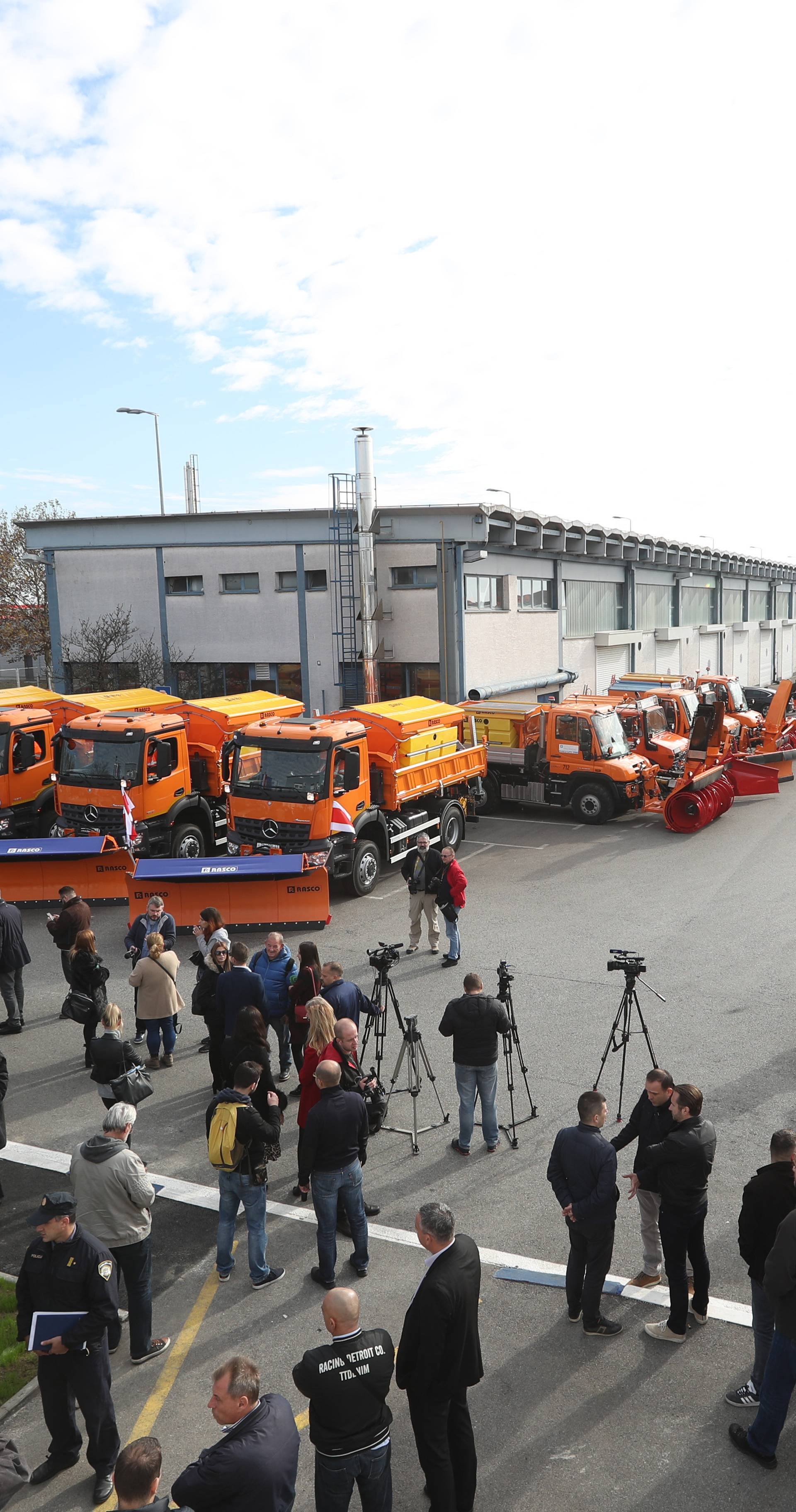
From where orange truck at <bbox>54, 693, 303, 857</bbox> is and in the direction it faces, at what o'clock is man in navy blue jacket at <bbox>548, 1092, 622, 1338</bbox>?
The man in navy blue jacket is roughly at 10 o'clock from the orange truck.

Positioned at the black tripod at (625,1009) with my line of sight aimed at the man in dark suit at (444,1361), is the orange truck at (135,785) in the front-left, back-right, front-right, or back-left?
back-right

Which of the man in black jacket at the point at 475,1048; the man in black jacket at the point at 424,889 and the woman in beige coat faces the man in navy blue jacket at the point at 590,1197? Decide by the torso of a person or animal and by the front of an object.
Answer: the man in black jacket at the point at 424,889

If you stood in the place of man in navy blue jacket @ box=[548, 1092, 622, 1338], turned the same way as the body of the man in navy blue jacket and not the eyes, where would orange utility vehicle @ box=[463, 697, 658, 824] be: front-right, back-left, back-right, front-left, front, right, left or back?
front-left

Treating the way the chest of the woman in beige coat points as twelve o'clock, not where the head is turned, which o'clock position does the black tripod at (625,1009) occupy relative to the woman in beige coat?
The black tripod is roughly at 4 o'clock from the woman in beige coat.

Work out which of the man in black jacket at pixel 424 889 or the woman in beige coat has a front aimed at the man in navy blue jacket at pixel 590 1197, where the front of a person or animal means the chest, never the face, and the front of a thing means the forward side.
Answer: the man in black jacket at pixel 424 889

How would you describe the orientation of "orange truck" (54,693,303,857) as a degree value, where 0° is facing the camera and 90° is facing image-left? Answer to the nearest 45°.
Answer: approximately 45°

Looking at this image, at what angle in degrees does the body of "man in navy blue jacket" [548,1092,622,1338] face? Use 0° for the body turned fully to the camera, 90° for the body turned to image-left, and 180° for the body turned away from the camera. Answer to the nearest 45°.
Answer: approximately 225°

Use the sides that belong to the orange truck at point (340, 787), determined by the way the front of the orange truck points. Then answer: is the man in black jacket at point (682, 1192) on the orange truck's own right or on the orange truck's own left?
on the orange truck's own left

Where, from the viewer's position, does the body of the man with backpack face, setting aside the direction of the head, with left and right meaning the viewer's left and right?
facing away from the viewer and to the right of the viewer

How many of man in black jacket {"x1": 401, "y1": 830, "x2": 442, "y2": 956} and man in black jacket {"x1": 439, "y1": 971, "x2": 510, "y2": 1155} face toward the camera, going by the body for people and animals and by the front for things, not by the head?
1

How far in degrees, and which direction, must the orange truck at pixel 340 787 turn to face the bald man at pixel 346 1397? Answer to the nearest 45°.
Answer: approximately 45° to its left

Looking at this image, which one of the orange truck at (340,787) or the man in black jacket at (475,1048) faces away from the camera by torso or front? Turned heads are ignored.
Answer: the man in black jacket

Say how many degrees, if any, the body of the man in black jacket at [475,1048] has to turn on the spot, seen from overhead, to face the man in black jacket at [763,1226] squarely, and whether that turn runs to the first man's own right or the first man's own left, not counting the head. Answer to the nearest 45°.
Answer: approximately 135° to the first man's own right

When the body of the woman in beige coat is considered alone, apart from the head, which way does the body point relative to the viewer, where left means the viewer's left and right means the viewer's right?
facing away from the viewer

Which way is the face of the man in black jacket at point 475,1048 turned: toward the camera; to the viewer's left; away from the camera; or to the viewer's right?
away from the camera
